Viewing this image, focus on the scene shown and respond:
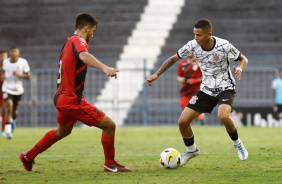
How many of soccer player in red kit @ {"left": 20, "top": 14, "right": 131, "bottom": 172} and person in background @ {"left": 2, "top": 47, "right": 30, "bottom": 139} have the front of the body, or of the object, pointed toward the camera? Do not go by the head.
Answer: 1

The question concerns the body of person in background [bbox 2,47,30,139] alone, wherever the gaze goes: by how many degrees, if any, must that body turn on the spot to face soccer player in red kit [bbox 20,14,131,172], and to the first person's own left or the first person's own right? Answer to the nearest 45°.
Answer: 0° — they already face them

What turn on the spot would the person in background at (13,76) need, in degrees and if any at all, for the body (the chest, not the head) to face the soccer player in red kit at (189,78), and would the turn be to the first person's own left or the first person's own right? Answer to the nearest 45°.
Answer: approximately 90° to the first person's own left

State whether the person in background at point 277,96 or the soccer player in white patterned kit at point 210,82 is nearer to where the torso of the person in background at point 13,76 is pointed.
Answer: the soccer player in white patterned kit

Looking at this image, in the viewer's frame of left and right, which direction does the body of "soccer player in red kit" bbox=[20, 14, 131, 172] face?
facing to the right of the viewer

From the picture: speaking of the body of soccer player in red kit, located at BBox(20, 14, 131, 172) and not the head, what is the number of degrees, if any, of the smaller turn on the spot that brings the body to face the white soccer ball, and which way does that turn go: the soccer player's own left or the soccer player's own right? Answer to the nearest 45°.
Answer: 0° — they already face it

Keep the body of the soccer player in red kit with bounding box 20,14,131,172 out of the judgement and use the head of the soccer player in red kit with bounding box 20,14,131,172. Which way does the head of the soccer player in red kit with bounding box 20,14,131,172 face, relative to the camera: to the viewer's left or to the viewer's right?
to the viewer's right

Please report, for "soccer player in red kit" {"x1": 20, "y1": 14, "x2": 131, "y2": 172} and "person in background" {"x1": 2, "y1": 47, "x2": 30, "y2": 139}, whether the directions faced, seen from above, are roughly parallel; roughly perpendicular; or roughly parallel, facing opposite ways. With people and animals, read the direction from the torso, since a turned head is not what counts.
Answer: roughly perpendicular

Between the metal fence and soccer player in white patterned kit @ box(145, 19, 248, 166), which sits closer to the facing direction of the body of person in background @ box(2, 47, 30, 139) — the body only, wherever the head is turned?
the soccer player in white patterned kit

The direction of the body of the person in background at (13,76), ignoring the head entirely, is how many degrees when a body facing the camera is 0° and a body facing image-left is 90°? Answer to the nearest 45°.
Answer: approximately 0°

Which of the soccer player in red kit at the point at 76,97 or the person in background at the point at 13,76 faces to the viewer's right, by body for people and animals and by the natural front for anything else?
the soccer player in red kit

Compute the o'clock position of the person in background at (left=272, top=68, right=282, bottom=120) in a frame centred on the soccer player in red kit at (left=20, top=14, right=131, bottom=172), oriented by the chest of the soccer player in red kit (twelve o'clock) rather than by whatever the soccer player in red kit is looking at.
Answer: The person in background is roughly at 10 o'clock from the soccer player in red kit.
